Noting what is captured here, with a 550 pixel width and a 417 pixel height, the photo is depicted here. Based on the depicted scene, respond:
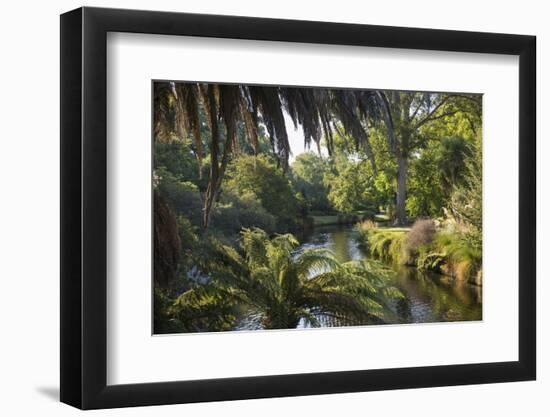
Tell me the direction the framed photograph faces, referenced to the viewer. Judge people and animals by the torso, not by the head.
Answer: facing the viewer and to the right of the viewer
